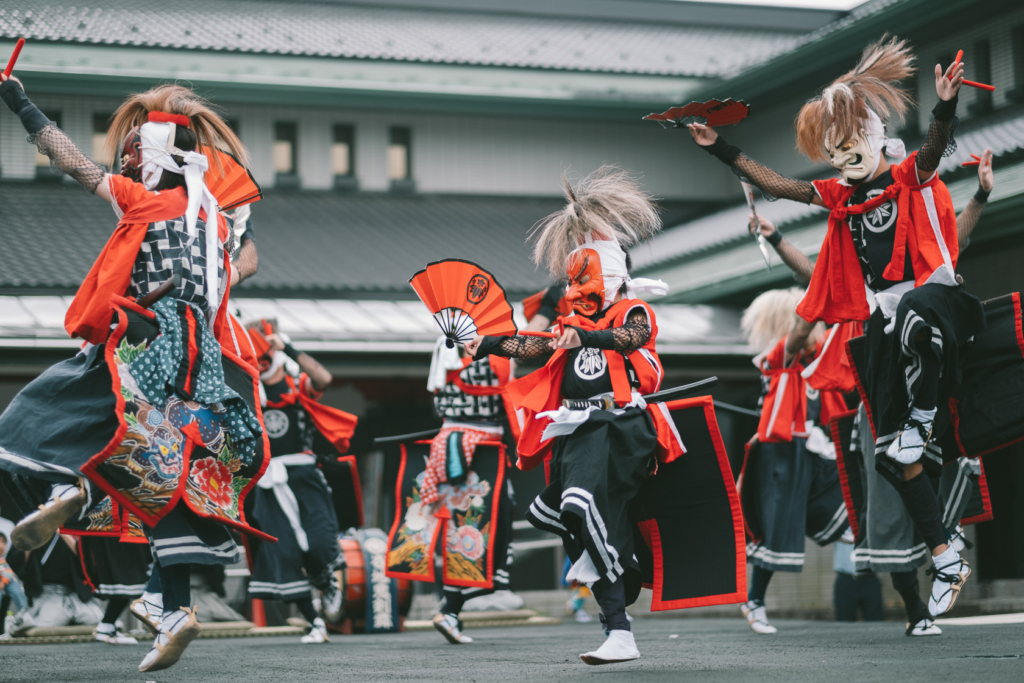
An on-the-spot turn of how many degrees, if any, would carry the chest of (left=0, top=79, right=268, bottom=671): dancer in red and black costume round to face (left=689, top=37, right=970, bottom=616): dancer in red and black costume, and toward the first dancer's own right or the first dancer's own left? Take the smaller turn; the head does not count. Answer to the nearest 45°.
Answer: approximately 135° to the first dancer's own right

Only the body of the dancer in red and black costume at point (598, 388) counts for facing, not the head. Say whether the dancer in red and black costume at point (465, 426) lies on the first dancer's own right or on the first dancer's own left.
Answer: on the first dancer's own right

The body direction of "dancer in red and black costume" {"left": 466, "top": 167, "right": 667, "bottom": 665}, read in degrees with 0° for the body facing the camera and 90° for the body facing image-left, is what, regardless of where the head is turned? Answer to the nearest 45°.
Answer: approximately 45°

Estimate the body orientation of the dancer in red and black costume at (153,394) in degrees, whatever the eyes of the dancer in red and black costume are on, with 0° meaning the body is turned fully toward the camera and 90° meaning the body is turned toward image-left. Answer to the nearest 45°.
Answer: approximately 135°

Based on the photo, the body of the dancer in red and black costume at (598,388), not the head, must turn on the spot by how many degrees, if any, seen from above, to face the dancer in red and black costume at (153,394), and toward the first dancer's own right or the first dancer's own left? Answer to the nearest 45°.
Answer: approximately 45° to the first dancer's own right

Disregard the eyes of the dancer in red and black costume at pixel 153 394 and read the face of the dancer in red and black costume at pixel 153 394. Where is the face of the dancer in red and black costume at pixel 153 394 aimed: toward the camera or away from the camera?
away from the camera

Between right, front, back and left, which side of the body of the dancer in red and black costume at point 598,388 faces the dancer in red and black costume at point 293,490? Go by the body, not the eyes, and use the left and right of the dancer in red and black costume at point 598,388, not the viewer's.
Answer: right

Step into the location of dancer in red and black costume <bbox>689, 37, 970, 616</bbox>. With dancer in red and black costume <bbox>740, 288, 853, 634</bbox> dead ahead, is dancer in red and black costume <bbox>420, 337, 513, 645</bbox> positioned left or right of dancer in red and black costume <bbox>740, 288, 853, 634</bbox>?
left

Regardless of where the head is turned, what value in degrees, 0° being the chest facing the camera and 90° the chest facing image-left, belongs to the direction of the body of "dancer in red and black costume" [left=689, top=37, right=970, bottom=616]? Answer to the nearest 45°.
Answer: approximately 45°

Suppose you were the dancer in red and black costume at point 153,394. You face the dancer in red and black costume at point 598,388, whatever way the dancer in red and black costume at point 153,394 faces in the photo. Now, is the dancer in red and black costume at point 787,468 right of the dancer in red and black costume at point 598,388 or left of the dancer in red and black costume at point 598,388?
left
